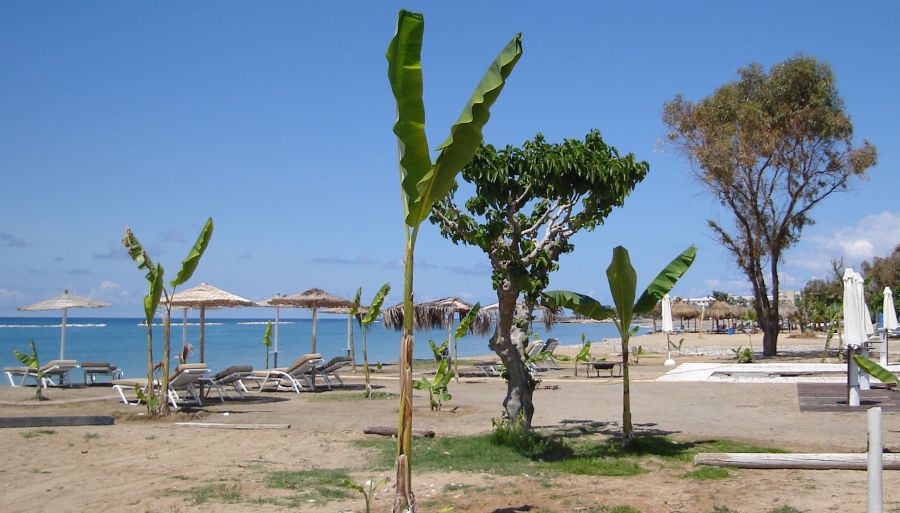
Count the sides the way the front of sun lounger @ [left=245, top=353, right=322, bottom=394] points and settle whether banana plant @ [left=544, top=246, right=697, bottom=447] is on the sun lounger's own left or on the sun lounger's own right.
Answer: on the sun lounger's own left

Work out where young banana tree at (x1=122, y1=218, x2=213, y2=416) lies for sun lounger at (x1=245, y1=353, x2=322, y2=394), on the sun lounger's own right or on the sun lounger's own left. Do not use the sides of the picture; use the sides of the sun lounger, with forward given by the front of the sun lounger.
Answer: on the sun lounger's own left

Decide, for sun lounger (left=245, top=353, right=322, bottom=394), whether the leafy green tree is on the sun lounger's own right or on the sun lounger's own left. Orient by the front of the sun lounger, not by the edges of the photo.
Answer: on the sun lounger's own left

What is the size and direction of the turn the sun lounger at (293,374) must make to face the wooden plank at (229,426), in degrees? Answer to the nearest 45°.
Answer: approximately 90° to its left

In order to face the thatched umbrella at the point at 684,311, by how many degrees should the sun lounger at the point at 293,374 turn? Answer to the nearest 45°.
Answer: approximately 135° to its right

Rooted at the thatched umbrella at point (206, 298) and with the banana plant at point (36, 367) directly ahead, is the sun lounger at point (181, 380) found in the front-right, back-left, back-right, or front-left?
front-left

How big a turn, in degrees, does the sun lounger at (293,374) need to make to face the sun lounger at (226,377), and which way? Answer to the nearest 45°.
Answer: approximately 45° to its left

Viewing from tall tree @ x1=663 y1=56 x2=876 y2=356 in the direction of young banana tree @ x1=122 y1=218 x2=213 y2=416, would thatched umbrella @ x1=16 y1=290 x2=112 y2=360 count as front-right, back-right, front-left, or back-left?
front-right

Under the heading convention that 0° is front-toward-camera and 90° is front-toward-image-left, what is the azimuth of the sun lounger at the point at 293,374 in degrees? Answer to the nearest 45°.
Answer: approximately 90°

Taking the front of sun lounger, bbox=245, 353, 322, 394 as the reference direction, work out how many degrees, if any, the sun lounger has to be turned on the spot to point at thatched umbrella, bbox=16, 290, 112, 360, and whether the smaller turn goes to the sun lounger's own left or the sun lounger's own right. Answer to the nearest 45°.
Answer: approximately 45° to the sun lounger's own right

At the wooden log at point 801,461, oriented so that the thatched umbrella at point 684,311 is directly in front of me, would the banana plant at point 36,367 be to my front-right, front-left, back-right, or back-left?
front-left

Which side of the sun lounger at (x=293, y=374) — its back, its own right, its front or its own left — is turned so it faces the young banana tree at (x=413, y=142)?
left

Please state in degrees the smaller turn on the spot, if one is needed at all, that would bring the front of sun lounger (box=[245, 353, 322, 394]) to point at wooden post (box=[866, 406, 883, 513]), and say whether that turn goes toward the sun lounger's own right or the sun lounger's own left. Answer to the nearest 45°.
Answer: approximately 90° to the sun lounger's own left
